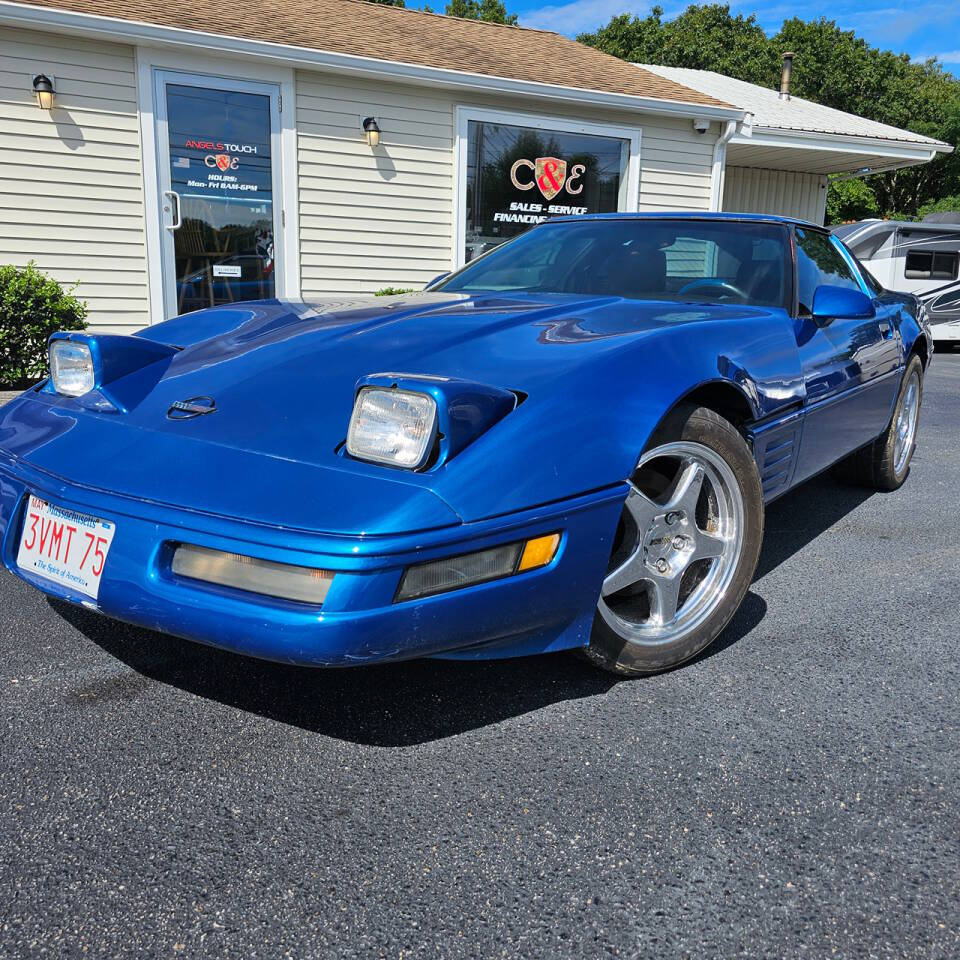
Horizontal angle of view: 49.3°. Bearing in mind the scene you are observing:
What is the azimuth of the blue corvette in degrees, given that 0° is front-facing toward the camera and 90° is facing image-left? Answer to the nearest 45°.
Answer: approximately 45°

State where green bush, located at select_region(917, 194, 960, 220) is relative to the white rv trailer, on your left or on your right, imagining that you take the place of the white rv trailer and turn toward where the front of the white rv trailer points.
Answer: on your right

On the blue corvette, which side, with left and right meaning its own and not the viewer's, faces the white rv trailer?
back

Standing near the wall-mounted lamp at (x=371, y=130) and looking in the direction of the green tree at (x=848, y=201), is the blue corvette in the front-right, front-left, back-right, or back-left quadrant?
back-right

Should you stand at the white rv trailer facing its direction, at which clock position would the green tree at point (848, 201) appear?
The green tree is roughly at 3 o'clock from the white rv trailer.

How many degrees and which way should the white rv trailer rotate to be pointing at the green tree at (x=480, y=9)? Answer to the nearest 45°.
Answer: approximately 45° to its right

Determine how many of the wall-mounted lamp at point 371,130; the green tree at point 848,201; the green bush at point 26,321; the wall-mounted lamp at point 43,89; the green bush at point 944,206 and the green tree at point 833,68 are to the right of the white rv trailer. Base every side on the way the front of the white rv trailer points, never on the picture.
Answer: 3

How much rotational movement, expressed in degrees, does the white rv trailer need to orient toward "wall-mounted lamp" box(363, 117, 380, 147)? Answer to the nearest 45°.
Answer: approximately 45° to its left

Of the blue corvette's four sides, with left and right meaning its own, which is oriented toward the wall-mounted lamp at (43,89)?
right

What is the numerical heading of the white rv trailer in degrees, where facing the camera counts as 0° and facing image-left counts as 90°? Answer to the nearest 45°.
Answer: approximately 90°

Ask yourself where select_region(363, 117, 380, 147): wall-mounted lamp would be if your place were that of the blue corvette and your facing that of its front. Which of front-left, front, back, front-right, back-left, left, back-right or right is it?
back-right

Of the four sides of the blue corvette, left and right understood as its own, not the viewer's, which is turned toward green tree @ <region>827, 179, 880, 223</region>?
back
